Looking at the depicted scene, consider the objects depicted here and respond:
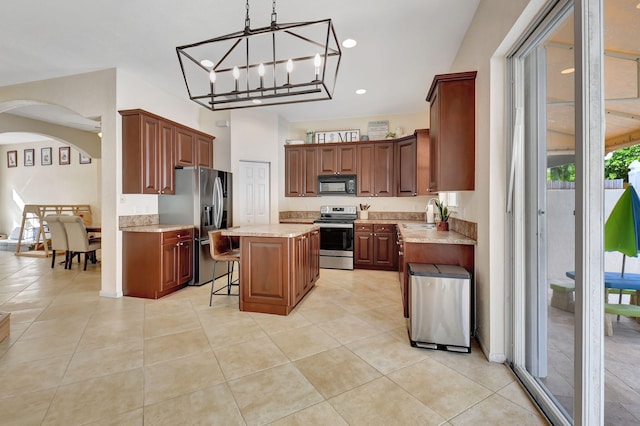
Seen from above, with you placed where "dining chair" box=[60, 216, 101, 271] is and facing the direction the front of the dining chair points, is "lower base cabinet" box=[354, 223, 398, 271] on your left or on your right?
on your right

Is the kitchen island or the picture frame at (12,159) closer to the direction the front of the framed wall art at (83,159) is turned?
the kitchen island

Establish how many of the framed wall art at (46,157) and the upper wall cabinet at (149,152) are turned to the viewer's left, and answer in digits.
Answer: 0

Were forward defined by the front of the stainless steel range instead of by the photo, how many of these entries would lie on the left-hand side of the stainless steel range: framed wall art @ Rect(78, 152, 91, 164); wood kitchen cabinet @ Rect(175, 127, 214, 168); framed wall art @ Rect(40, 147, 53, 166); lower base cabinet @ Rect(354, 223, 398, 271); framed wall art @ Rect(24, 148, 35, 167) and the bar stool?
1

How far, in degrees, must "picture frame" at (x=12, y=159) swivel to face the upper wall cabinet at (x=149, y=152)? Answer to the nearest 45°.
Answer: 0° — it already faces it

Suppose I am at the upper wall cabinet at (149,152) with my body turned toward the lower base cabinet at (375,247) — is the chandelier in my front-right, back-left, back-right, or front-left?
front-right

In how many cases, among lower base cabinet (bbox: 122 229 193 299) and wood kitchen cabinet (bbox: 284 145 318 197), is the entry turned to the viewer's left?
0

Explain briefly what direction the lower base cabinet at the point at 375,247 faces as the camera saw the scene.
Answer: facing the viewer

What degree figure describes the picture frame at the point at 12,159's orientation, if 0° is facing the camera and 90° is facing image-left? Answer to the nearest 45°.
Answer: approximately 0°

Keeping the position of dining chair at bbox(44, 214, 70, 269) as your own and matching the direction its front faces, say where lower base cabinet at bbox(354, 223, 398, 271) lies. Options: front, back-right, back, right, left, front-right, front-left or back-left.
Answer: right

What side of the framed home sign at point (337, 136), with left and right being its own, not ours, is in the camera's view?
front

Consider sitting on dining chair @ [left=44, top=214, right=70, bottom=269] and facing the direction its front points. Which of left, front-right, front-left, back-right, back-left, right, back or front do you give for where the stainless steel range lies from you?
right

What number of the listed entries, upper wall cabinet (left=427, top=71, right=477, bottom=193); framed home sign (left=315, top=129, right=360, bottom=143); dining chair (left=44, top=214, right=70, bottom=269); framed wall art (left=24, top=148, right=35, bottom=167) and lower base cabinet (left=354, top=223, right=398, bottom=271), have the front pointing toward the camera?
3
